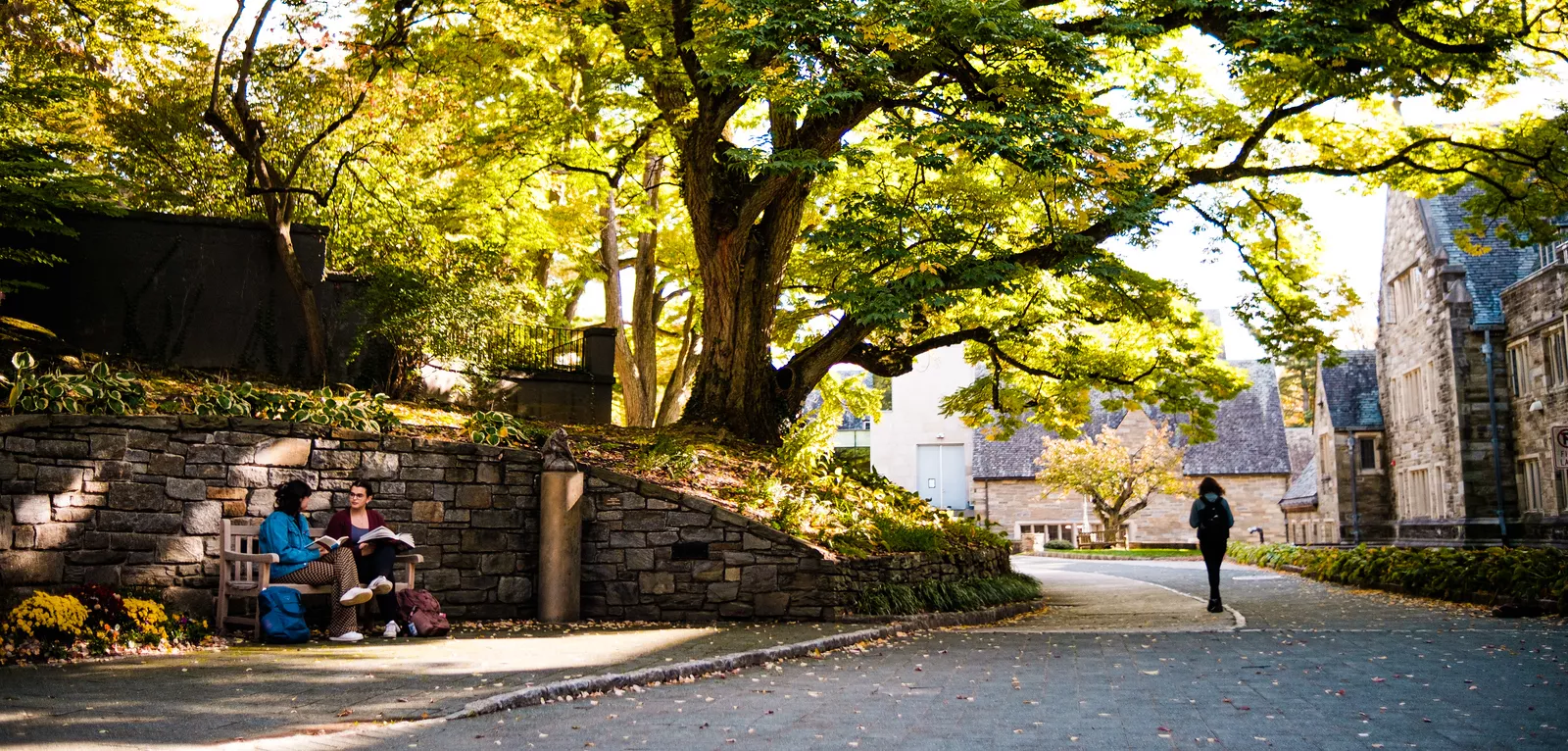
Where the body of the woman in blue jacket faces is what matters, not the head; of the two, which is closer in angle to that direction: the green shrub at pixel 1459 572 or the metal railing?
the green shrub

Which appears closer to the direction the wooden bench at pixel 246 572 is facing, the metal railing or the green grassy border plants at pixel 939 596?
the green grassy border plants

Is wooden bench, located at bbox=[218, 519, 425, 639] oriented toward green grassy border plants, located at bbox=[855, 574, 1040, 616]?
no

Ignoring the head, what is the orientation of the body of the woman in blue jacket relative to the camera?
to the viewer's right

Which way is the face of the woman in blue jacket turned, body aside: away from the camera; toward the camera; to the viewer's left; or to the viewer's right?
to the viewer's right

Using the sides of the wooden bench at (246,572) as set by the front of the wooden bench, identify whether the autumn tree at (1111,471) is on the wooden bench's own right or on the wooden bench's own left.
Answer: on the wooden bench's own left

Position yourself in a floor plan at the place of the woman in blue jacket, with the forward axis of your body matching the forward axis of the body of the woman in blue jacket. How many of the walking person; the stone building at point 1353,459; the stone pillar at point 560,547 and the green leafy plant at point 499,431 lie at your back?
0

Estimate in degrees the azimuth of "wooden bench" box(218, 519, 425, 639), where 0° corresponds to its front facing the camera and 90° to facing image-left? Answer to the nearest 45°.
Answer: approximately 315°

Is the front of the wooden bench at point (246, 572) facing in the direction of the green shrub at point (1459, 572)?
no

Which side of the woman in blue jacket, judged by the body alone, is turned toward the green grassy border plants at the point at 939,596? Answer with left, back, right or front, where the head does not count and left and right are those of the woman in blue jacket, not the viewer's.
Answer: front

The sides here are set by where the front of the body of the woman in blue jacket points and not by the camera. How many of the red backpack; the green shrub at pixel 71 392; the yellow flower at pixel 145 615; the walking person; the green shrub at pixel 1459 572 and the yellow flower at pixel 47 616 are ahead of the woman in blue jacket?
3

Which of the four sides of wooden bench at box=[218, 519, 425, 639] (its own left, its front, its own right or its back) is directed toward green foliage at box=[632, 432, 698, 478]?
left

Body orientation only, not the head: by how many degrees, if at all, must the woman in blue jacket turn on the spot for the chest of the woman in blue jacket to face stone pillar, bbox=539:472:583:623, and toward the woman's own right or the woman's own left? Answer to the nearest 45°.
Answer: approximately 45° to the woman's own left

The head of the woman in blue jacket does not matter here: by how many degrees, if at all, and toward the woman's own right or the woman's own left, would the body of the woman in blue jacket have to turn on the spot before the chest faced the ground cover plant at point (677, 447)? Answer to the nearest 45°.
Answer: approximately 45° to the woman's own left

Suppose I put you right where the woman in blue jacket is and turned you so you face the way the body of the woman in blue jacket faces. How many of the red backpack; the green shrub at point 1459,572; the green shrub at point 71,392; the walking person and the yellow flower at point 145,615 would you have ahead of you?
3

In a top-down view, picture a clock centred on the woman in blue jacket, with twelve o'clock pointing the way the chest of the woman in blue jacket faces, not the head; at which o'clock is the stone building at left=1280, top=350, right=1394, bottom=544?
The stone building is roughly at 11 o'clock from the woman in blue jacket.

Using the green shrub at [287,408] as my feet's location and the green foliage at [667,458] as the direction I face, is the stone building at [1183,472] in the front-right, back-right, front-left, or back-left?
front-left

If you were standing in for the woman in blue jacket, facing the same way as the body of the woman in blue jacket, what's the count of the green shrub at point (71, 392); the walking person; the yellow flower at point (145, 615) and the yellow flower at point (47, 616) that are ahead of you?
1
